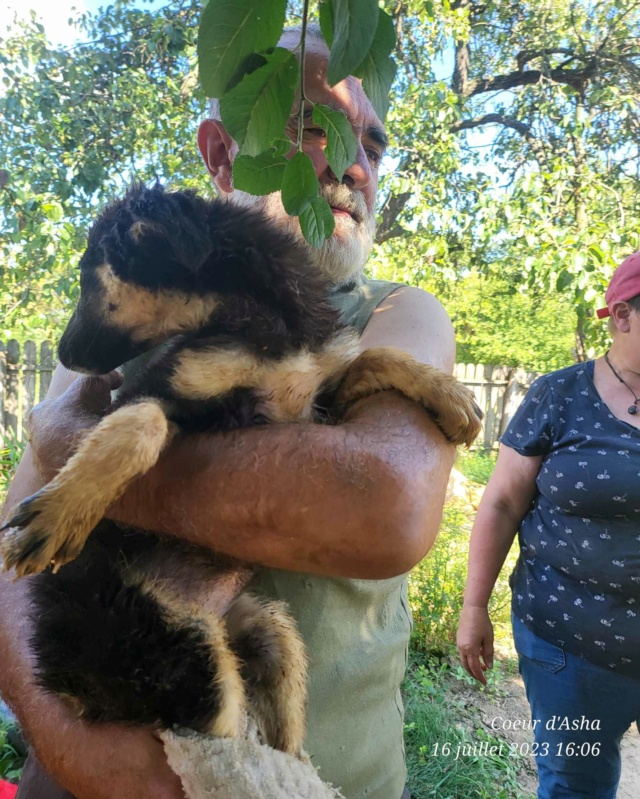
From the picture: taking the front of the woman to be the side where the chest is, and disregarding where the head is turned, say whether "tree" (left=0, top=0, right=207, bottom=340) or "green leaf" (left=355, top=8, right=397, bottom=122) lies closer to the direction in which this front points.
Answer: the green leaf

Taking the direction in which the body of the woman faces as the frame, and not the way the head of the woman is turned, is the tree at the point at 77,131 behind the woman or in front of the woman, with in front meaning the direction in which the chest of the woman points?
behind

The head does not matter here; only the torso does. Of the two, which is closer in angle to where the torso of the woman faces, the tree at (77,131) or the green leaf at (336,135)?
the green leaf

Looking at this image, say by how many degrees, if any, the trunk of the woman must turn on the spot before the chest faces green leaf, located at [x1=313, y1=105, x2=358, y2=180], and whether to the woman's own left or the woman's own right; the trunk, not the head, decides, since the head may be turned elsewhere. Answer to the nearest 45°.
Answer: approximately 45° to the woman's own right

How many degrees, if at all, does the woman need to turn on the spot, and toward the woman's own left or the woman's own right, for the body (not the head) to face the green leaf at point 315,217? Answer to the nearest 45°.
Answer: approximately 45° to the woman's own right
